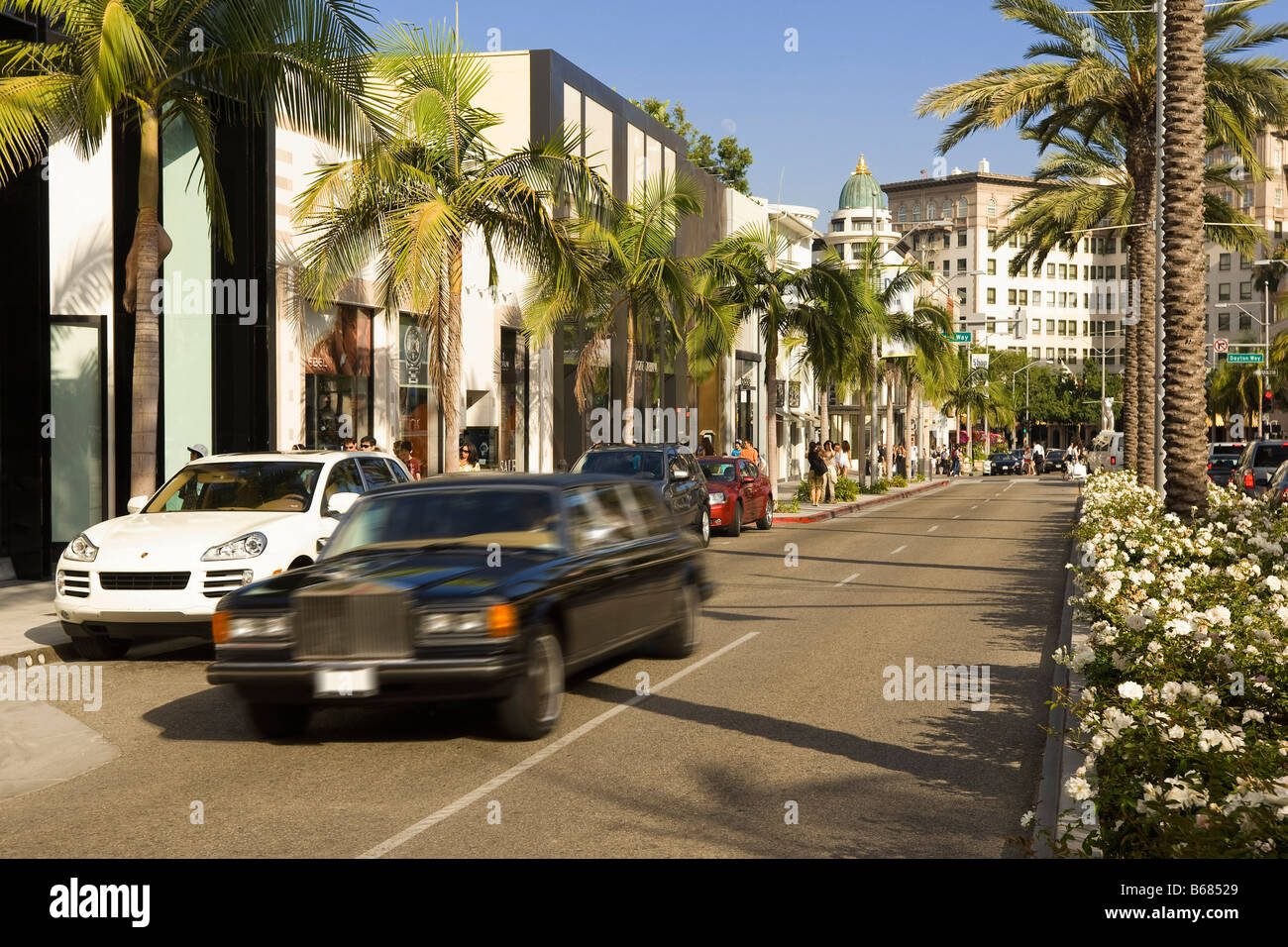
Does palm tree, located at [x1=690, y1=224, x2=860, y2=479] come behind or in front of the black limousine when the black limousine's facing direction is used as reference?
behind

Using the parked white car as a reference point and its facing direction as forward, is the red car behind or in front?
behind

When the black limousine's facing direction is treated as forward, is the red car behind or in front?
behind

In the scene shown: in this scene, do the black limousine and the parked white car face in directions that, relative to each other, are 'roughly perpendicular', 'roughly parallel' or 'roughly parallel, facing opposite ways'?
roughly parallel

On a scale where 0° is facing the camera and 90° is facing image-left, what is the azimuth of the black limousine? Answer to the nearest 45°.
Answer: approximately 45°

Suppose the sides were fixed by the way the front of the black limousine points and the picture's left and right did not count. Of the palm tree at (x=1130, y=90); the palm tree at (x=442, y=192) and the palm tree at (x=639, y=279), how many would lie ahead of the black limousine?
0

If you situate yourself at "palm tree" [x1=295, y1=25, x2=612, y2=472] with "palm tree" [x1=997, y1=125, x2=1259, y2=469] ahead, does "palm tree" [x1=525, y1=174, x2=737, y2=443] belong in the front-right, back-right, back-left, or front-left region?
front-left

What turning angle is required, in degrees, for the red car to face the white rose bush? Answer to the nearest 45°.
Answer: approximately 45° to its left

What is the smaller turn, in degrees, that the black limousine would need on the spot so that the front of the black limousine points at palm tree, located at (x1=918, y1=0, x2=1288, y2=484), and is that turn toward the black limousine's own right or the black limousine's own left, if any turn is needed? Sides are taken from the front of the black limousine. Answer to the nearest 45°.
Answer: approximately 180°

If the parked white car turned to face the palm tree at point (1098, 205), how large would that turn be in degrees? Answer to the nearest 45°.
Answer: approximately 180°

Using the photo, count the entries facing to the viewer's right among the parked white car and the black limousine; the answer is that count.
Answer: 0

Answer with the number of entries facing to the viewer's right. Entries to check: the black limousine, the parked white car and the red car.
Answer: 0

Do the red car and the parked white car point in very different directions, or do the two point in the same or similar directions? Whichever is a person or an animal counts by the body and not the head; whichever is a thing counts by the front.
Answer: same or similar directions

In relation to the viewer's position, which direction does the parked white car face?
facing the viewer and to the left of the viewer

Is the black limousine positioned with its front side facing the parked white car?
no

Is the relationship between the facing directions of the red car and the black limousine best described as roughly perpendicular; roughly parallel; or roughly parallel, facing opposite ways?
roughly parallel
